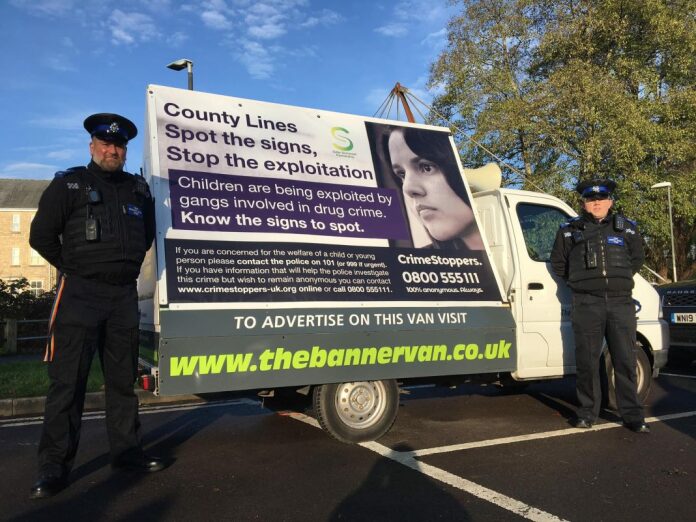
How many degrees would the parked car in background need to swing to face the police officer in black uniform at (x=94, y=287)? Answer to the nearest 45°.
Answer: approximately 45° to its right

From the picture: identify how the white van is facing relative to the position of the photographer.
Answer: facing away from the viewer and to the right of the viewer

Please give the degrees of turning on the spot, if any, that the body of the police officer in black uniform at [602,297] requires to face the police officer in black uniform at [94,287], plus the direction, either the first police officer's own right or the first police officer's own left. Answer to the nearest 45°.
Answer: approximately 45° to the first police officer's own right

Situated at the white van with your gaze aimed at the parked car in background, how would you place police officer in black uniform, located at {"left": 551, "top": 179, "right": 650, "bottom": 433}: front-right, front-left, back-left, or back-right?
front-right

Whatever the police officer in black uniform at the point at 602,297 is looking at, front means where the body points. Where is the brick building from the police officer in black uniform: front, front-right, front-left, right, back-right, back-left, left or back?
back-right

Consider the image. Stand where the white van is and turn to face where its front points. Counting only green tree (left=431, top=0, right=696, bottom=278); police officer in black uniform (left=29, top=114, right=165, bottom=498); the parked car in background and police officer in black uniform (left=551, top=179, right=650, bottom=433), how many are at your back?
1

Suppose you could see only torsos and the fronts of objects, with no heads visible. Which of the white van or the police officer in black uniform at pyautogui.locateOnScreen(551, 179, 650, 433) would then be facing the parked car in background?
the white van

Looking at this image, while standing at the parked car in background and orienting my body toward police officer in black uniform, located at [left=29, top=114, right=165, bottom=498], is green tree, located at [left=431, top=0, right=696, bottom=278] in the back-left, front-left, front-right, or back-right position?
back-right

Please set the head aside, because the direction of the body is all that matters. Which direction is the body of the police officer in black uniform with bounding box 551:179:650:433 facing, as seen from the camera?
toward the camera

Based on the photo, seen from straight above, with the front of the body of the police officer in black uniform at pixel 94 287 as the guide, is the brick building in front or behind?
behind

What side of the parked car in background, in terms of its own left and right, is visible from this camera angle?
front

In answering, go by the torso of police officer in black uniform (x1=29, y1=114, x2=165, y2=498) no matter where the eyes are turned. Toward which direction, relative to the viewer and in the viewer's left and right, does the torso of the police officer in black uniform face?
facing the viewer and to the right of the viewer

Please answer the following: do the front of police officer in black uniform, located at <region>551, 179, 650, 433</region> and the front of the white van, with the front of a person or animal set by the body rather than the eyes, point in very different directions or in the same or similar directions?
very different directions

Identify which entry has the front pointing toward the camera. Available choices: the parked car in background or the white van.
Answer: the parked car in background

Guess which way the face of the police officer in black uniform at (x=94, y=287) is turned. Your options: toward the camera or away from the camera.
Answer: toward the camera
